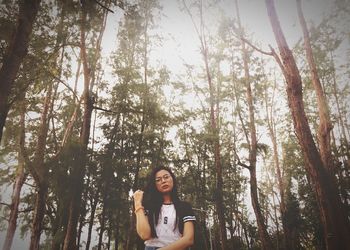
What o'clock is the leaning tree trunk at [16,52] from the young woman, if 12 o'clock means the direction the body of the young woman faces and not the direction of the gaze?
The leaning tree trunk is roughly at 4 o'clock from the young woman.

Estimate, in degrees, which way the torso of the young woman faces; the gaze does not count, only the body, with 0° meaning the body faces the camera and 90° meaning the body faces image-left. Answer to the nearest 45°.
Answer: approximately 0°

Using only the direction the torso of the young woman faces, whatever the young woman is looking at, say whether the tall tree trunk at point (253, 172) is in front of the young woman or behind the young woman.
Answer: behind

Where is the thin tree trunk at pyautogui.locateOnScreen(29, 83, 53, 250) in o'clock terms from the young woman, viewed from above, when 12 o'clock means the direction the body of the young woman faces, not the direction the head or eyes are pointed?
The thin tree trunk is roughly at 5 o'clock from the young woman.
